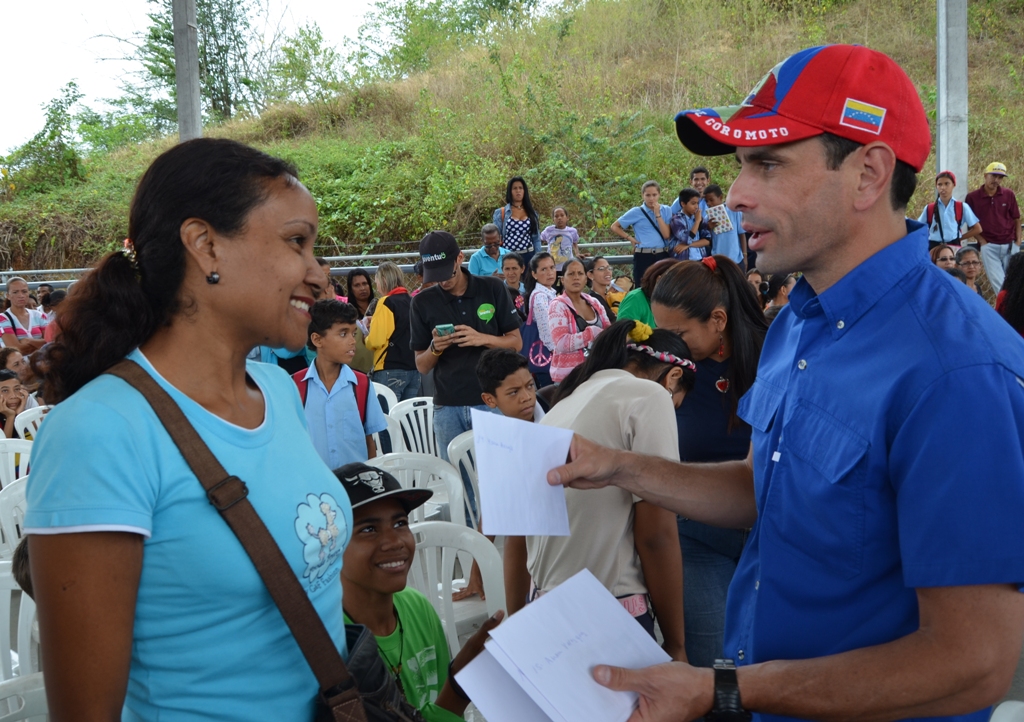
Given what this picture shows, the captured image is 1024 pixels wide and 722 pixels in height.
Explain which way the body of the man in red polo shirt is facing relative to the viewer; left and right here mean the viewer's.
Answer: facing the viewer

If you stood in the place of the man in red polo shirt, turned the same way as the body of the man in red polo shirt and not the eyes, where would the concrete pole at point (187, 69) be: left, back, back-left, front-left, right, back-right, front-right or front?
front-right

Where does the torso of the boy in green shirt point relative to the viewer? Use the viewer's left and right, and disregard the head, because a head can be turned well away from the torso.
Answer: facing the viewer and to the right of the viewer

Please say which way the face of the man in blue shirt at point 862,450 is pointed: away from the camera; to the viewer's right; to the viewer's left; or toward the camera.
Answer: to the viewer's left

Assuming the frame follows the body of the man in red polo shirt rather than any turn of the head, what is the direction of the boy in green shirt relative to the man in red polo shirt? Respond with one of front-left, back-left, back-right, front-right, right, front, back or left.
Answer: front

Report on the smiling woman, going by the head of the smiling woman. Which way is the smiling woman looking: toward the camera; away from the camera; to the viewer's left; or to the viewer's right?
to the viewer's right

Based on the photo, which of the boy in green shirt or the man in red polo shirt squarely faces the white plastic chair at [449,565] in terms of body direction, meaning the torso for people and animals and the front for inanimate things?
the man in red polo shirt

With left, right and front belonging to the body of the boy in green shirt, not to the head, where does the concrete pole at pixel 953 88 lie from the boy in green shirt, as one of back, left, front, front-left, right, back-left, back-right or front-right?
left

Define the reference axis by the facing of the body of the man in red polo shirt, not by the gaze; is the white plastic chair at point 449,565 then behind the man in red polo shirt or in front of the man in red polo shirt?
in front

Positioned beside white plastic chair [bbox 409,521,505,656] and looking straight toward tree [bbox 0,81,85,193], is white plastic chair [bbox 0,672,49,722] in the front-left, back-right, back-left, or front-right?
back-left

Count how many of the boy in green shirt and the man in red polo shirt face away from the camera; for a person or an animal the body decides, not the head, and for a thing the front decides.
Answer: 0

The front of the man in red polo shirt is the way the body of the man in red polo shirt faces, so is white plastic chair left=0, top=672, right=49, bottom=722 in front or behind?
in front
